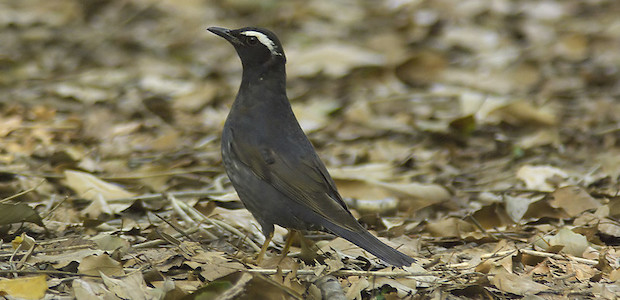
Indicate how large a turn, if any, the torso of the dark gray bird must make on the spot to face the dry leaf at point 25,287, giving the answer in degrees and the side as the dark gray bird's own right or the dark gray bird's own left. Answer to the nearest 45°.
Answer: approximately 45° to the dark gray bird's own left

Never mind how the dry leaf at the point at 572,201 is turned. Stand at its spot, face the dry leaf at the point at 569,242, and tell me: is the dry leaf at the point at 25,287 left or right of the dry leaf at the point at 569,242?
right

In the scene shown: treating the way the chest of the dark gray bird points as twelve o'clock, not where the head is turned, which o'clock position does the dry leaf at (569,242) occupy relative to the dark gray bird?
The dry leaf is roughly at 6 o'clock from the dark gray bird.

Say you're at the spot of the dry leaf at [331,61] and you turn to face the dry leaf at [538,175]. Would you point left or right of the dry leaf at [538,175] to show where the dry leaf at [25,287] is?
right

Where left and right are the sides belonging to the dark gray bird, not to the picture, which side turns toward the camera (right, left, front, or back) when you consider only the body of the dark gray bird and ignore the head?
left

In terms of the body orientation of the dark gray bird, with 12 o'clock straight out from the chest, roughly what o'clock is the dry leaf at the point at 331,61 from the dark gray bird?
The dry leaf is roughly at 3 o'clock from the dark gray bird.

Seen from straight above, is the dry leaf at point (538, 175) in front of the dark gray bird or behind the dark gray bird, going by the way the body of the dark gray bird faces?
behind

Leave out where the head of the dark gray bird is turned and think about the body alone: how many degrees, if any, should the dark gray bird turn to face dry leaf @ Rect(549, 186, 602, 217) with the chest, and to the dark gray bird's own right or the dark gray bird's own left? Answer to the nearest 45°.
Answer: approximately 180°
